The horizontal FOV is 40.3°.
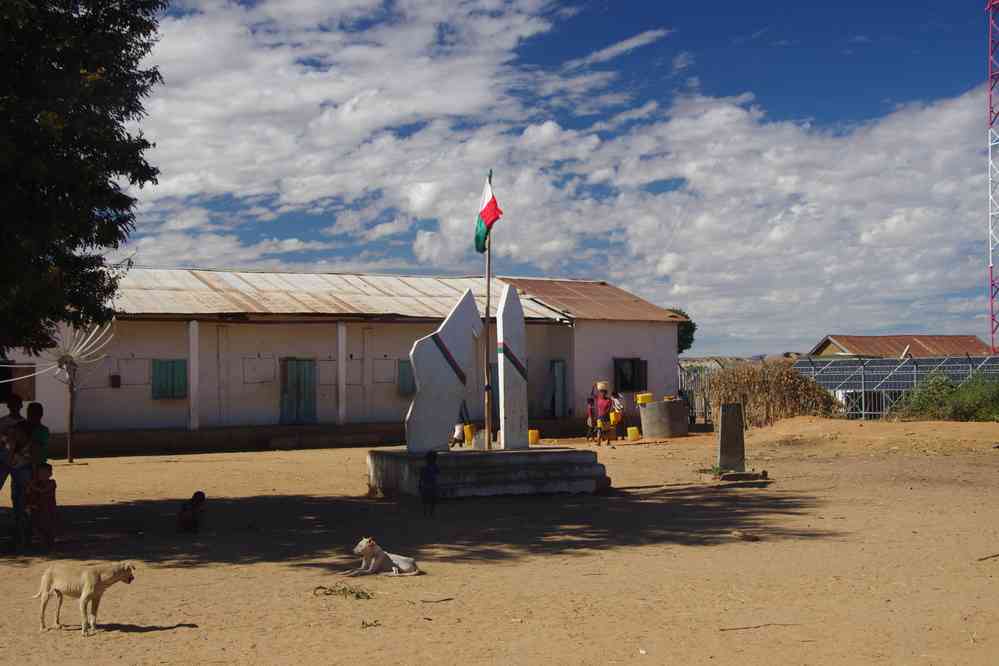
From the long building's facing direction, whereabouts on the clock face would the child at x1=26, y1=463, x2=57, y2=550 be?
The child is roughly at 12 o'clock from the long building.

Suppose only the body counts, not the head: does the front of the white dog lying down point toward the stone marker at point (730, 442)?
no

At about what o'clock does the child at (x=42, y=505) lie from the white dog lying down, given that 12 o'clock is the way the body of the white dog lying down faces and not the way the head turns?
The child is roughly at 1 o'clock from the white dog lying down.

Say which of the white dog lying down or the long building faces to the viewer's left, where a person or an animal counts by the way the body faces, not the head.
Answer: the white dog lying down

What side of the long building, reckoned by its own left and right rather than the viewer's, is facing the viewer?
front

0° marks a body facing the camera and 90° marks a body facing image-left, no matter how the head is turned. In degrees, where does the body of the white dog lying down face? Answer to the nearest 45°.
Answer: approximately 90°

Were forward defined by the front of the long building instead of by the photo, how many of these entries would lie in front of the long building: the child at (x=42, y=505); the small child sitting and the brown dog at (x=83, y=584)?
3

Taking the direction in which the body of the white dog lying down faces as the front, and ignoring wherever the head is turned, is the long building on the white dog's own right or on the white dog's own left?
on the white dog's own right

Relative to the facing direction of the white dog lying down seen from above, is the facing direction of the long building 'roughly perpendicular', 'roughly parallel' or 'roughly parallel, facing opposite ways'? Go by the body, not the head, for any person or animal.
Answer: roughly perpendicular

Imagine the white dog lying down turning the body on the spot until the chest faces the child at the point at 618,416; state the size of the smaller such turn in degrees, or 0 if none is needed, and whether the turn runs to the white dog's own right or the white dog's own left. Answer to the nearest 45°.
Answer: approximately 90° to the white dog's own right

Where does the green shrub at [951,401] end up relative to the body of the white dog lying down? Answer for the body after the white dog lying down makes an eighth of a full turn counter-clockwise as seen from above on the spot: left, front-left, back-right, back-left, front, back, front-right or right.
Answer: back

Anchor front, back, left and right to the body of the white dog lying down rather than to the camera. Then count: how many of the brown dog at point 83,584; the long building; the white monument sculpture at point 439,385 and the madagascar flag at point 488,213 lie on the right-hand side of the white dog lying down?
3

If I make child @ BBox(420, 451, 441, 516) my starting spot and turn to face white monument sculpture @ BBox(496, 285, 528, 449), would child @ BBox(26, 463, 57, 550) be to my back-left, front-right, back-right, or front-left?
back-left

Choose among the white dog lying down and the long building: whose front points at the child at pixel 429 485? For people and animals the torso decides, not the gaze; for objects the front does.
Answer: the long building

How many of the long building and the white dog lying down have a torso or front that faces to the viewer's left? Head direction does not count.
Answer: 1

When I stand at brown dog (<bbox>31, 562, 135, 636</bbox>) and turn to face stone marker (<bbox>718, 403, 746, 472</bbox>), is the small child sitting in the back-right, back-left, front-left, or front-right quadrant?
front-left
